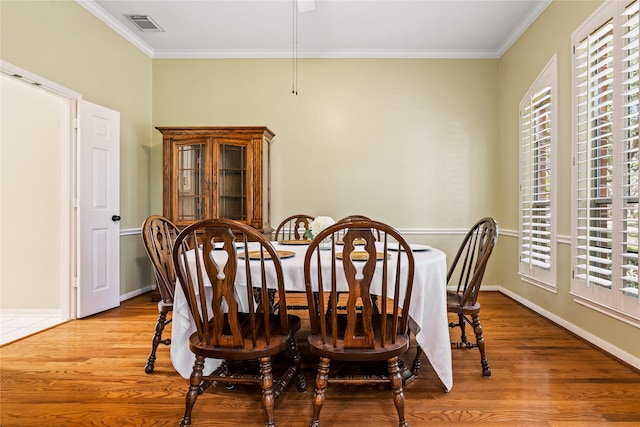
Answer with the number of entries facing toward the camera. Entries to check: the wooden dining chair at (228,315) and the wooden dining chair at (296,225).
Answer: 1

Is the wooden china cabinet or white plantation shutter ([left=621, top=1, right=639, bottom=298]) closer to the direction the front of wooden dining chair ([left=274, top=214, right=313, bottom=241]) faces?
the white plantation shutter

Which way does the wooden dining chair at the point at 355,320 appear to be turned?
away from the camera

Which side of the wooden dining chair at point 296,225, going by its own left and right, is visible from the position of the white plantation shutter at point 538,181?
left

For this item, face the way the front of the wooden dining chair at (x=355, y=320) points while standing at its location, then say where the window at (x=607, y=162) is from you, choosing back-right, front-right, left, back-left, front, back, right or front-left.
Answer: front-right

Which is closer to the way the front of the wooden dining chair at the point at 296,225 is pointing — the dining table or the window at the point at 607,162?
the dining table

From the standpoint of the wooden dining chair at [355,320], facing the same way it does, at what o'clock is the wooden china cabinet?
The wooden china cabinet is roughly at 11 o'clock from the wooden dining chair.

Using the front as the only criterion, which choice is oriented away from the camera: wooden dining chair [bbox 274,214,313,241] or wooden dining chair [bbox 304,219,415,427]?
wooden dining chair [bbox 304,219,415,427]

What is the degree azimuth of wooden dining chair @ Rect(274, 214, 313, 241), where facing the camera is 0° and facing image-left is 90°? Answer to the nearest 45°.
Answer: approximately 0°

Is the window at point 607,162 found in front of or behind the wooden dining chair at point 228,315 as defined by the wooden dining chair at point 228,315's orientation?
in front

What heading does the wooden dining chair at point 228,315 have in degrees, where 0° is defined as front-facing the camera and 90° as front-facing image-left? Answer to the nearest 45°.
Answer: approximately 225°

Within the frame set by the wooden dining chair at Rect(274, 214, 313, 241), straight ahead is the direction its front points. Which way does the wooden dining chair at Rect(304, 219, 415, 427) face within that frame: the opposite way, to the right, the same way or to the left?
the opposite way

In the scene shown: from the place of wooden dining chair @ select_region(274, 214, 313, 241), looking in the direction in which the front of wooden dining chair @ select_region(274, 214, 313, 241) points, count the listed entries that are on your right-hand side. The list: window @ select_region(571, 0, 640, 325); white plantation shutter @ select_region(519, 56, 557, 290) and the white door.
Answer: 1

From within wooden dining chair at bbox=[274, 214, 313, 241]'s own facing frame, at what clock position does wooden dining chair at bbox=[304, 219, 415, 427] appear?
wooden dining chair at bbox=[304, 219, 415, 427] is roughly at 12 o'clock from wooden dining chair at bbox=[274, 214, 313, 241].
